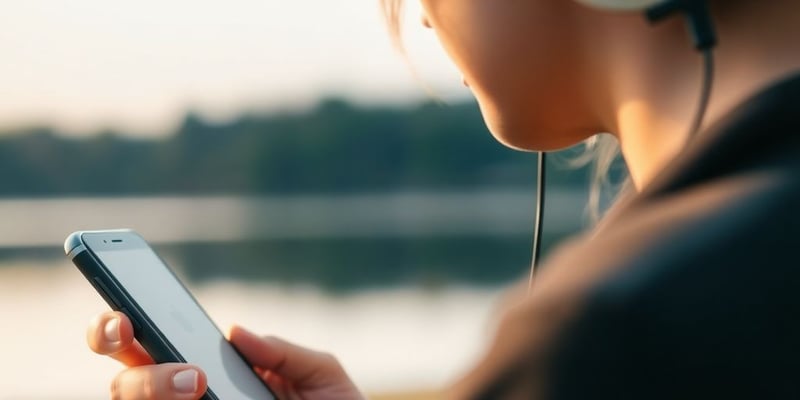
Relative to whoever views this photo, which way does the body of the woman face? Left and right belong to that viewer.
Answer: facing away from the viewer and to the left of the viewer
